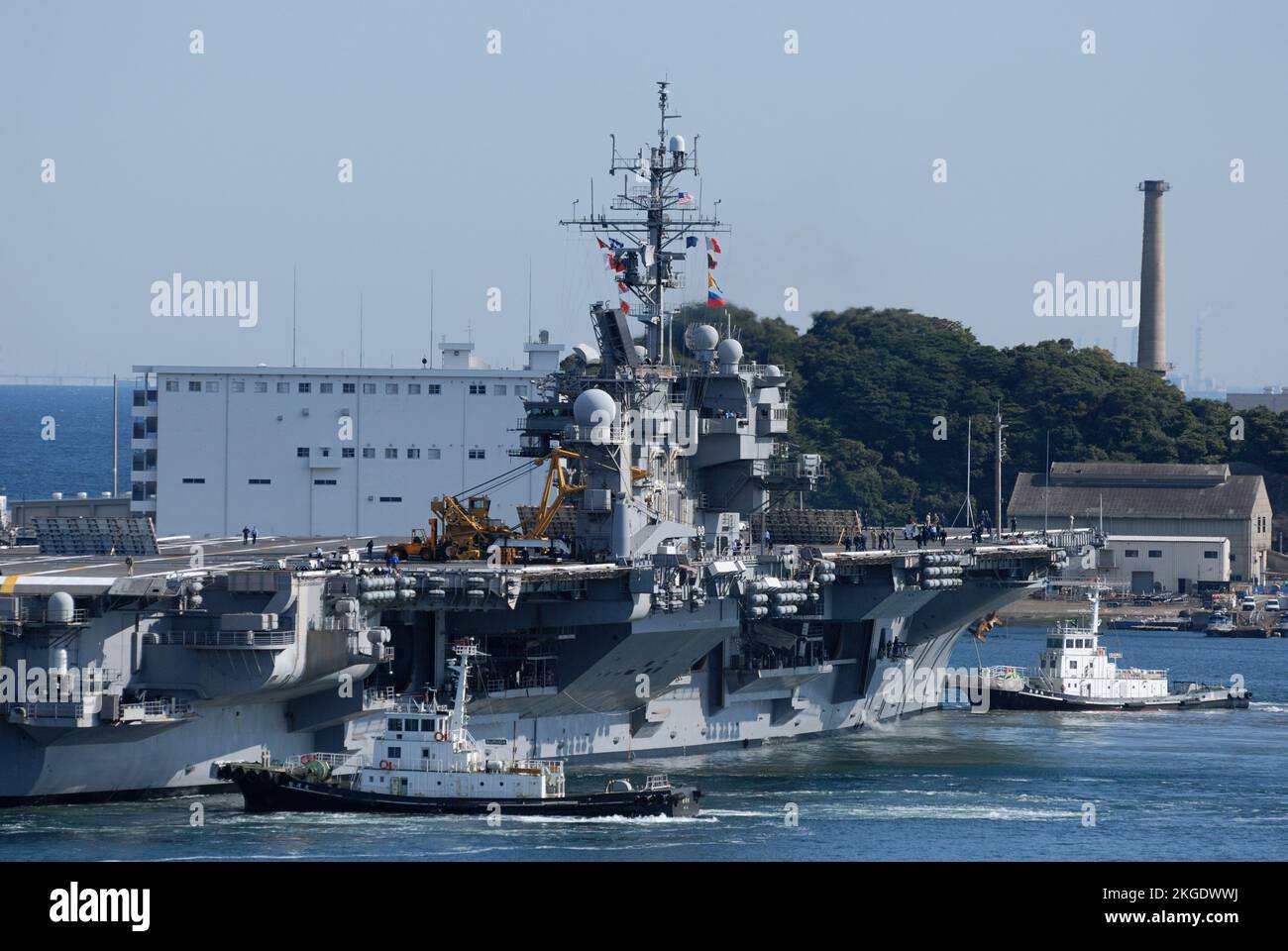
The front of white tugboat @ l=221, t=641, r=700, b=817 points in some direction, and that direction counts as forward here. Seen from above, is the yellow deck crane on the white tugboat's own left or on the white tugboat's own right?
on the white tugboat's own right

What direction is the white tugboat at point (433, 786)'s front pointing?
to the viewer's left

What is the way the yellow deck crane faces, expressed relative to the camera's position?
facing to the right of the viewer

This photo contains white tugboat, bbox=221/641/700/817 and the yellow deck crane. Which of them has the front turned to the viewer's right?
the yellow deck crane

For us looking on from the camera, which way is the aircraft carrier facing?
facing away from the viewer and to the right of the viewer

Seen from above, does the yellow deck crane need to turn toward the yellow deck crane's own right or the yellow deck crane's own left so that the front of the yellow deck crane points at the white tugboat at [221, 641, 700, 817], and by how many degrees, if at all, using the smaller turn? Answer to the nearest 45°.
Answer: approximately 90° to the yellow deck crane's own right
